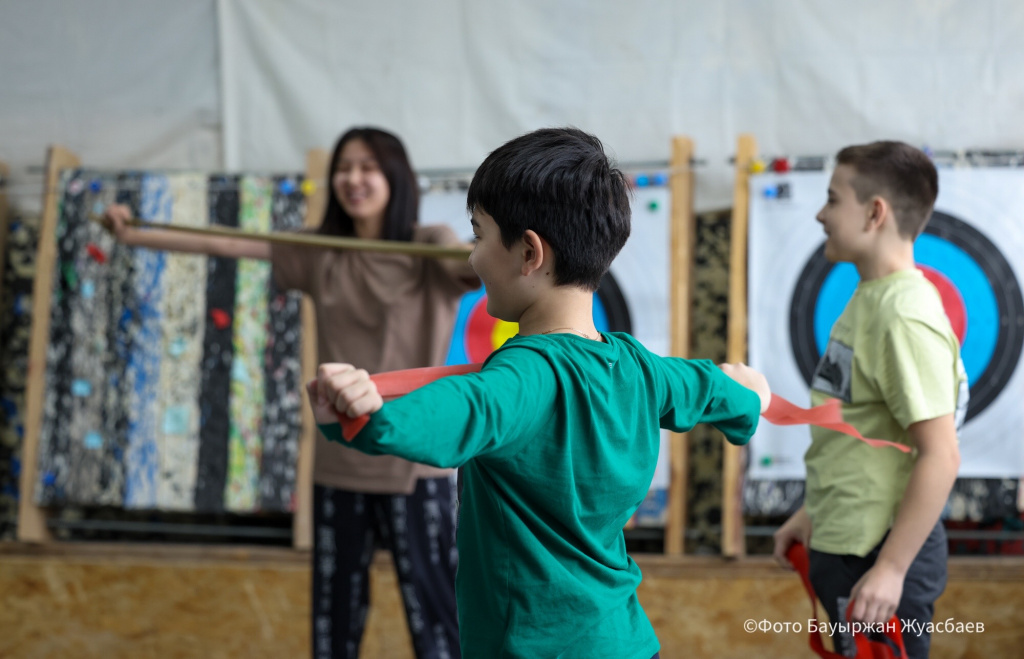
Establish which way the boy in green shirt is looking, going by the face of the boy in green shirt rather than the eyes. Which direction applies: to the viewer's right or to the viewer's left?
to the viewer's left

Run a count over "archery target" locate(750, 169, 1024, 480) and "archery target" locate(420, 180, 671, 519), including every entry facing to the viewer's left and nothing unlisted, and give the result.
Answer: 0

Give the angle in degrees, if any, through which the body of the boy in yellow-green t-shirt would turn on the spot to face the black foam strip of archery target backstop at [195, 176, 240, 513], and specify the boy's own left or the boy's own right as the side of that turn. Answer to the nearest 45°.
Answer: approximately 45° to the boy's own right

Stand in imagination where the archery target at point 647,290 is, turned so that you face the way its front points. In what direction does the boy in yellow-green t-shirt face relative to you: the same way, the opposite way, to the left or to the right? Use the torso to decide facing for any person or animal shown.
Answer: to the right

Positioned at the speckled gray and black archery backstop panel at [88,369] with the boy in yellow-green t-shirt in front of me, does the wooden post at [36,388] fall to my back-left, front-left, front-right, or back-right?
back-right

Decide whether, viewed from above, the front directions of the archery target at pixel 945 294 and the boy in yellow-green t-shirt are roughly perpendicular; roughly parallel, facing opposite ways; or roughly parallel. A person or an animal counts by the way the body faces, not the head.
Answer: roughly perpendicular

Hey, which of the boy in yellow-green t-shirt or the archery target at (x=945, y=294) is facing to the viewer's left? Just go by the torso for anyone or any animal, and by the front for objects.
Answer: the boy in yellow-green t-shirt

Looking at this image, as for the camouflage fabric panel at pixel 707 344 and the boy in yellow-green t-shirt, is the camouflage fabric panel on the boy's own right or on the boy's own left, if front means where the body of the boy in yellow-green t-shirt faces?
on the boy's own right

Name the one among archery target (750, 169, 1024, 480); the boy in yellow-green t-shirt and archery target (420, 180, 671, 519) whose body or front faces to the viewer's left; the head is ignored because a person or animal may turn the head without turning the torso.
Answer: the boy in yellow-green t-shirt

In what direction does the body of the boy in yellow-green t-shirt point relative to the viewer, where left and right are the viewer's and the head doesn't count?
facing to the left of the viewer

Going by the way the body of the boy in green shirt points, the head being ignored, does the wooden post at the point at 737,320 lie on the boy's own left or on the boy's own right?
on the boy's own right

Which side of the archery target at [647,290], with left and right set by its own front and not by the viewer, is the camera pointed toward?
front

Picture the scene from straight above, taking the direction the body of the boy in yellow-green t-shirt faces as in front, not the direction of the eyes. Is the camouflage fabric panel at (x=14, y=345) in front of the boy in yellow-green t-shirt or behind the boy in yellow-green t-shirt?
in front

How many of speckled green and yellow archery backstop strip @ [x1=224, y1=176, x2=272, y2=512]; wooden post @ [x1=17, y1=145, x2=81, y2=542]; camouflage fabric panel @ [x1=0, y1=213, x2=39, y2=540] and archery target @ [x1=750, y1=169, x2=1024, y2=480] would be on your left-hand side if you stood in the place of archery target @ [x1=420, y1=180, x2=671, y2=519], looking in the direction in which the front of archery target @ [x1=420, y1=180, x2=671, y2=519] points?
1

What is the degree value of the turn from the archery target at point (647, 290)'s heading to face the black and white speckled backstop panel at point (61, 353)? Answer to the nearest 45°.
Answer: approximately 90° to its right

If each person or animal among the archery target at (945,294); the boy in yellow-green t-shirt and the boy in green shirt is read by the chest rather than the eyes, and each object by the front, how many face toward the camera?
1

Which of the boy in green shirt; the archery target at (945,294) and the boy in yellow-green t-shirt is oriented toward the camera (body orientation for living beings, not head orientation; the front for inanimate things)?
the archery target

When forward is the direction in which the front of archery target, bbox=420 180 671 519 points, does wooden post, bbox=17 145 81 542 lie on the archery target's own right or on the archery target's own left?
on the archery target's own right

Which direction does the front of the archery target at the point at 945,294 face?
toward the camera
